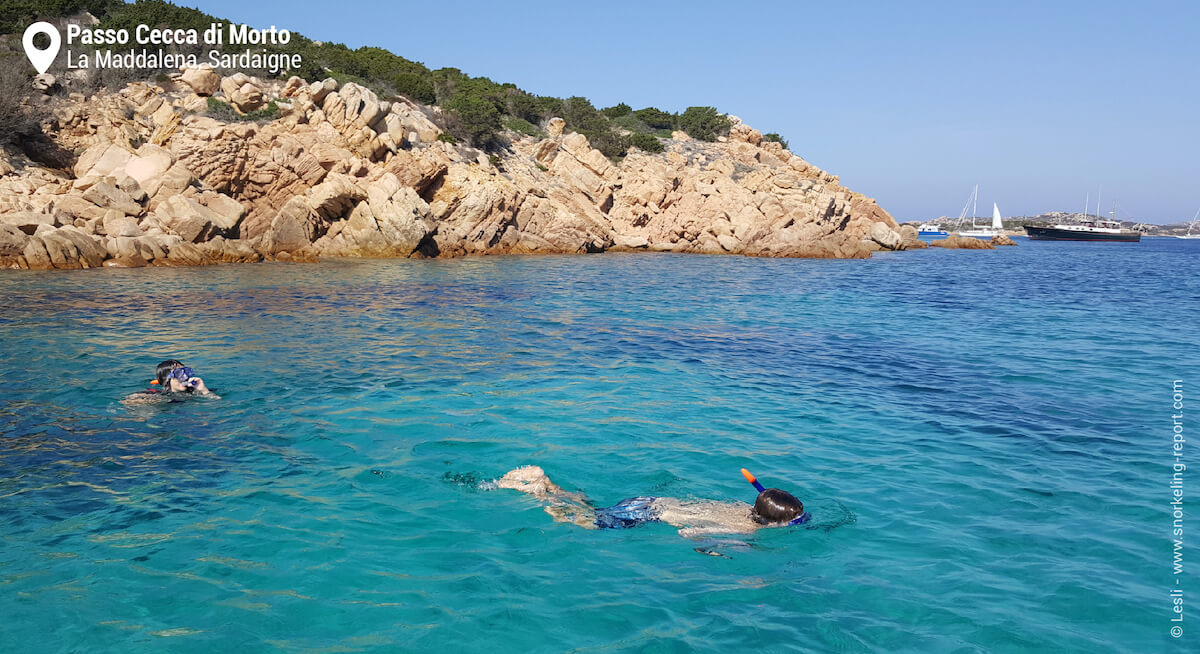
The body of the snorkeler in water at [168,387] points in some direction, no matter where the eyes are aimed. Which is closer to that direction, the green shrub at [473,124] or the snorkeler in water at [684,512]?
the snorkeler in water

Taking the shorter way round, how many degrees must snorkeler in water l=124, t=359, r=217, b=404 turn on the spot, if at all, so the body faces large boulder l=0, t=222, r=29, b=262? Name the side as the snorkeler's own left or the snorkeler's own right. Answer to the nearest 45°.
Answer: approximately 135° to the snorkeler's own left

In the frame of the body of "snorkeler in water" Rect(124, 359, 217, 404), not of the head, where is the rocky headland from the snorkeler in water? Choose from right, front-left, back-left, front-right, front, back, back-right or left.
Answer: back-left

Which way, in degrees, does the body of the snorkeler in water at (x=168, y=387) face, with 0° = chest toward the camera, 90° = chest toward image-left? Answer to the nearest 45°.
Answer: approximately 315°

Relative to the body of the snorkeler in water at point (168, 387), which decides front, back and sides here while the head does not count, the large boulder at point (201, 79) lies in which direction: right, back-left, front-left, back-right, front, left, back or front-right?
back-left

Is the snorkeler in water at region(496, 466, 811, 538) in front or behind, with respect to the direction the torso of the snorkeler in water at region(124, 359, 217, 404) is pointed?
in front

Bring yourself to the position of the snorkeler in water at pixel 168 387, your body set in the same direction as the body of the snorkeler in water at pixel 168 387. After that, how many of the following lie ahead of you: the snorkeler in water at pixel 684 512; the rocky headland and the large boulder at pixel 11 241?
1
